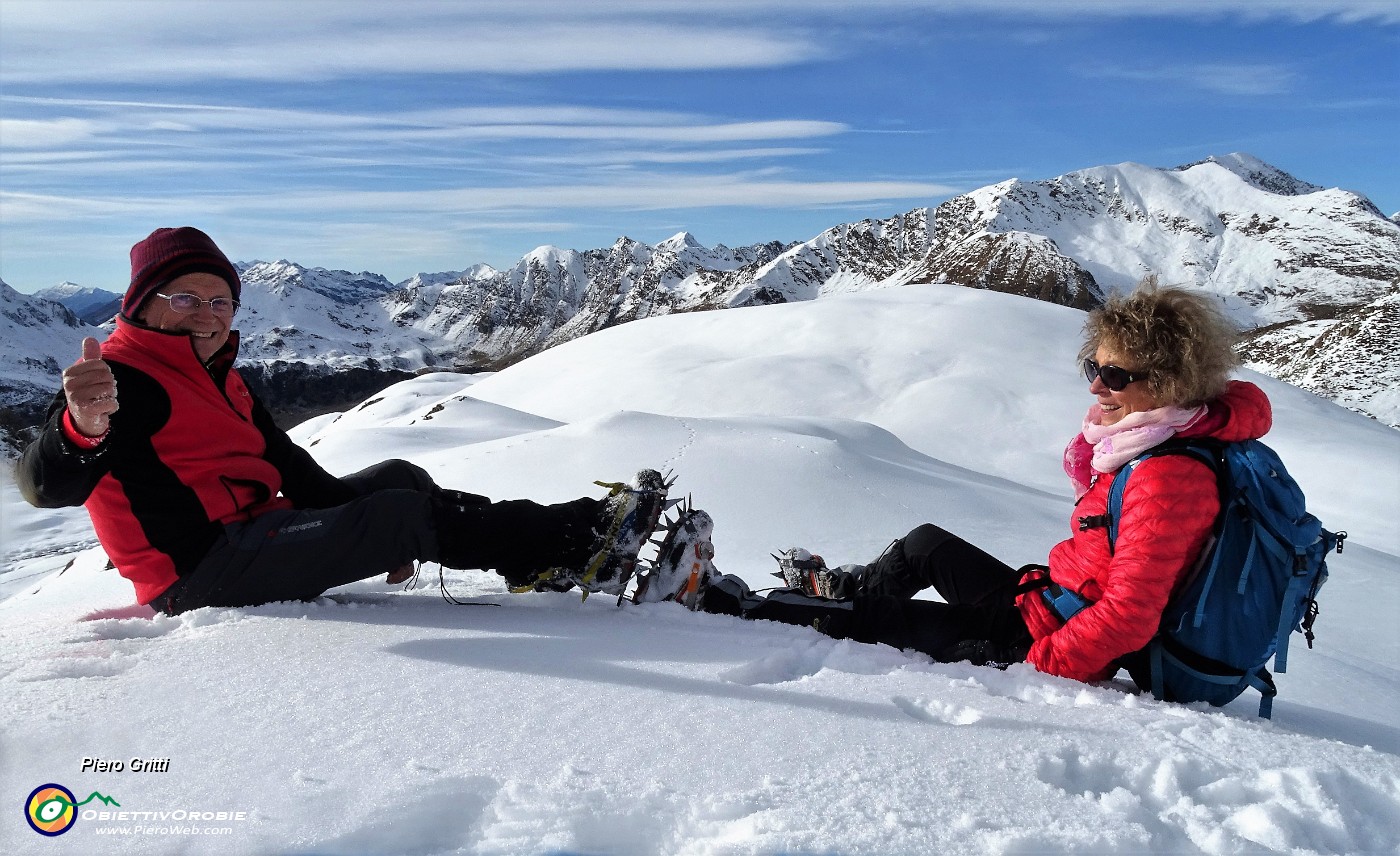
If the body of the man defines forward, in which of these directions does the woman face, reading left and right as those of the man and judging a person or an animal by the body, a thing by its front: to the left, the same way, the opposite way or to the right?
the opposite way

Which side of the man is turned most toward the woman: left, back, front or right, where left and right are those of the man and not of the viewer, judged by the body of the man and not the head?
front

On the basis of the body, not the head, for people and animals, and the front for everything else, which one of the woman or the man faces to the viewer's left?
the woman

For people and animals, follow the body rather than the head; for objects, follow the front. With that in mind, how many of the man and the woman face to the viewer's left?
1

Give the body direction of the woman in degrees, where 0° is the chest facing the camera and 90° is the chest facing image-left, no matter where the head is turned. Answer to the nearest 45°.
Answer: approximately 90°

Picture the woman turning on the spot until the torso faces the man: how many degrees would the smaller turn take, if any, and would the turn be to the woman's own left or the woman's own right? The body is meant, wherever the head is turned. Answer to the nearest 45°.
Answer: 0° — they already face them

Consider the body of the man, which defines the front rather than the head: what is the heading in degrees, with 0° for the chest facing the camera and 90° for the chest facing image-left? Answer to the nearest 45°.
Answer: approximately 315°

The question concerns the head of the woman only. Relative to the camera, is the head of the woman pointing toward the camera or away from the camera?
toward the camera
